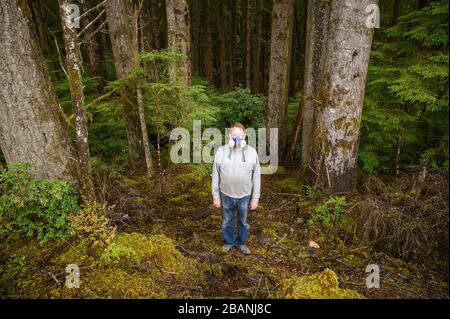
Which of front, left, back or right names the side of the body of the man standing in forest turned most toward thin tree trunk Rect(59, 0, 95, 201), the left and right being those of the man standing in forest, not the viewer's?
right

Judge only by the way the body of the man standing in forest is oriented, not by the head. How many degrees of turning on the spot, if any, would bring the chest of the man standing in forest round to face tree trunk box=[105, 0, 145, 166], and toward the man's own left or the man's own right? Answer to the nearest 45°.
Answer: approximately 135° to the man's own right

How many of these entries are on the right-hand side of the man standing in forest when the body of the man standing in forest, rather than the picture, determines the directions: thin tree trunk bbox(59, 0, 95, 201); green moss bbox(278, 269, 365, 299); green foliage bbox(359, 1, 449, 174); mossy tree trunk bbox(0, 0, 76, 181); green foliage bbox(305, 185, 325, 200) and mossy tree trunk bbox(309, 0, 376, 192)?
2

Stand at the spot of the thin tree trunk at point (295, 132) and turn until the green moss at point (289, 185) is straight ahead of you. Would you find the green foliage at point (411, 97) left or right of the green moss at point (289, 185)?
left

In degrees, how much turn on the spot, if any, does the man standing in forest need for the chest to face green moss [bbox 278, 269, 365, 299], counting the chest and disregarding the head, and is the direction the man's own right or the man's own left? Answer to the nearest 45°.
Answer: approximately 45° to the man's own left

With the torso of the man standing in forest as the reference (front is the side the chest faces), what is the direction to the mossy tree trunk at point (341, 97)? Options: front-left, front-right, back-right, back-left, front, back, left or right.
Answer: back-left

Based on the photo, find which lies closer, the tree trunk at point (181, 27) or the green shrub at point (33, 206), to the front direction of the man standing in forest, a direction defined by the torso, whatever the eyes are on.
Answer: the green shrub

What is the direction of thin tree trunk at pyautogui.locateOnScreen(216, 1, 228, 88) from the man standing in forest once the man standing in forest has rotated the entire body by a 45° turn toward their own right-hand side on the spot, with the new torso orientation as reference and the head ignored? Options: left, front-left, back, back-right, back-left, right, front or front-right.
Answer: back-right

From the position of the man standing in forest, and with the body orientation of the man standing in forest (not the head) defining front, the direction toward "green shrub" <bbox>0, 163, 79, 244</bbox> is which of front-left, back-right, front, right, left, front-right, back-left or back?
right

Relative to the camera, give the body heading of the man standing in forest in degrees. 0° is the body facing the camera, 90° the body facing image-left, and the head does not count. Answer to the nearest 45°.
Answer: approximately 0°

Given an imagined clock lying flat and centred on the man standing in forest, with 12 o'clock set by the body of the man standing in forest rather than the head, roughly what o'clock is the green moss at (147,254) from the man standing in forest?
The green moss is roughly at 2 o'clock from the man standing in forest.
